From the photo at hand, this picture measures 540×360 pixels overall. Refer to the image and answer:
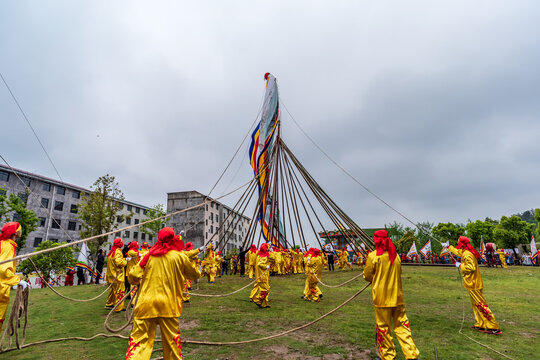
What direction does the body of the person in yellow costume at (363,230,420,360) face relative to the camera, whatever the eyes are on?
away from the camera

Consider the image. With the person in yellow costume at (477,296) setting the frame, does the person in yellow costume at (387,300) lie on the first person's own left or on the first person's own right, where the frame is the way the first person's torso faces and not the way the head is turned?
on the first person's own left

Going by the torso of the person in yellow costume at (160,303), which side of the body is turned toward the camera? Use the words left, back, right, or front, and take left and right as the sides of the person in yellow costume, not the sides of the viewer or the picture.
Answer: back

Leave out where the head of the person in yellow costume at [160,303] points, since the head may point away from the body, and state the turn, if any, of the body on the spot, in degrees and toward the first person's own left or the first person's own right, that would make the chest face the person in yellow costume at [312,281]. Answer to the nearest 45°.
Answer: approximately 45° to the first person's own right

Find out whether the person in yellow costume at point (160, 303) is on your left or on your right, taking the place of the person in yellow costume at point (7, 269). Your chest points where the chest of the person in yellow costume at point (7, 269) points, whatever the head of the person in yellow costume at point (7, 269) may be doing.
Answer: on your right

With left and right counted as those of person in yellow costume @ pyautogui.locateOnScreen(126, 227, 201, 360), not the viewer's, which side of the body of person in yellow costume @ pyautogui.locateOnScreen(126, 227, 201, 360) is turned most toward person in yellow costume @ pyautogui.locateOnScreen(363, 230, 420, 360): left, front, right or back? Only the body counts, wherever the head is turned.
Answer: right

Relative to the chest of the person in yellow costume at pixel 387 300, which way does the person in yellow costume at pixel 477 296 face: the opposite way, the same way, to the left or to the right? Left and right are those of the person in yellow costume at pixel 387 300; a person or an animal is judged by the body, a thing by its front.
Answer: to the left

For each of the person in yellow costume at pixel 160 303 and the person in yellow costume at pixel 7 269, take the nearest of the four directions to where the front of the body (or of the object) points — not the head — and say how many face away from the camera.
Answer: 1

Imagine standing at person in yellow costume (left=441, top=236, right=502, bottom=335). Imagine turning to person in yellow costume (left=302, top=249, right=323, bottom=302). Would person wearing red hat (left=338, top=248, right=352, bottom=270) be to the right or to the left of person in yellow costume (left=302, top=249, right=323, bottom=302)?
right

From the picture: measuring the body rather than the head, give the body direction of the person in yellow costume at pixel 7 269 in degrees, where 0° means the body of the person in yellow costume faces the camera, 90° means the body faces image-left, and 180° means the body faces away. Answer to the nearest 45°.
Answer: approximately 270°
